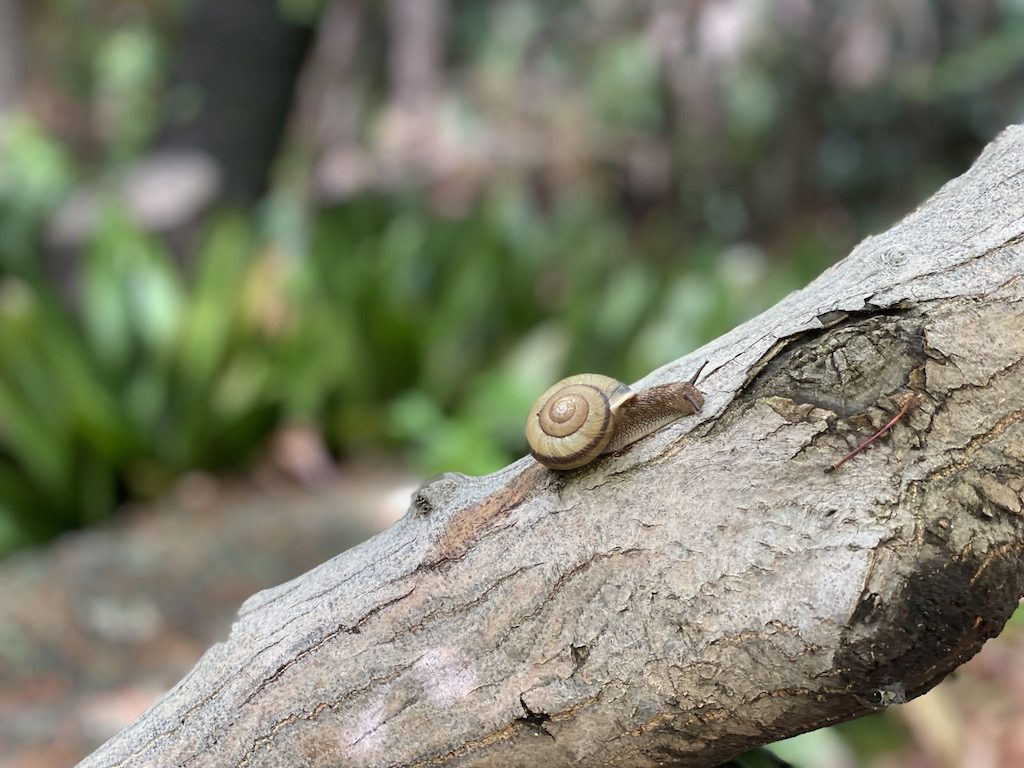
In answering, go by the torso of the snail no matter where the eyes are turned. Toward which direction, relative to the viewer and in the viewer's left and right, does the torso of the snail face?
facing to the right of the viewer
